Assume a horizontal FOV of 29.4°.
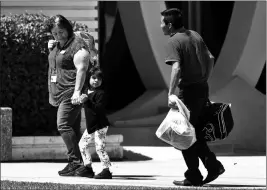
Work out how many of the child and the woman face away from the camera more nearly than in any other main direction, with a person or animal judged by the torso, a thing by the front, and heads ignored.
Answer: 0

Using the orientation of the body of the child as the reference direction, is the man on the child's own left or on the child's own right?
on the child's own left

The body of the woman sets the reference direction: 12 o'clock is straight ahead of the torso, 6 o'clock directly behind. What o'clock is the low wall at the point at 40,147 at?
The low wall is roughly at 4 o'clock from the woman.

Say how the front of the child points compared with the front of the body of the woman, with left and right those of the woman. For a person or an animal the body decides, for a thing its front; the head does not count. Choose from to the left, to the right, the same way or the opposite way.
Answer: the same way

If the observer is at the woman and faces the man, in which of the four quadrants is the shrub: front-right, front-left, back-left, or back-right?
back-left

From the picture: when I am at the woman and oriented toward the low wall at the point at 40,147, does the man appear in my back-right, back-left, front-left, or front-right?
back-right

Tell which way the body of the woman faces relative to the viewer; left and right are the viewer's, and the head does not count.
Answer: facing the viewer and to the left of the viewer

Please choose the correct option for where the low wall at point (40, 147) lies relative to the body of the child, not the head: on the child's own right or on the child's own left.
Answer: on the child's own right

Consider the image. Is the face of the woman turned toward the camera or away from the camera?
toward the camera

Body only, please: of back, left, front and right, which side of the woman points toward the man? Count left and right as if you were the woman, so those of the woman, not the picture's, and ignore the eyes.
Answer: left
